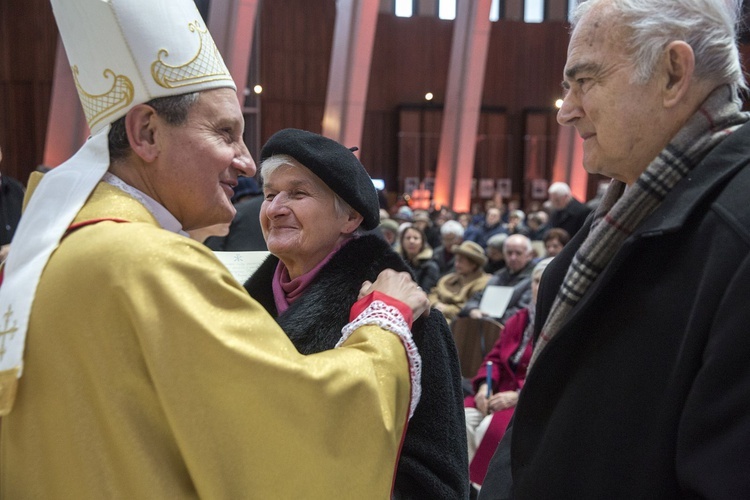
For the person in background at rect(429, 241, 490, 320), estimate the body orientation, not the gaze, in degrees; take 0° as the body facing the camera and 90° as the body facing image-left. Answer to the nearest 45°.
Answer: approximately 45°

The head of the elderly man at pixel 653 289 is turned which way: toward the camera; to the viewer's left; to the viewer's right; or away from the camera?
to the viewer's left

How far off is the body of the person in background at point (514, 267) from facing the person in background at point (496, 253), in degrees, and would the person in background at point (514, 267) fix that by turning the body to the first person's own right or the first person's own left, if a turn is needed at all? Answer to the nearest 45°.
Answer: approximately 135° to the first person's own right

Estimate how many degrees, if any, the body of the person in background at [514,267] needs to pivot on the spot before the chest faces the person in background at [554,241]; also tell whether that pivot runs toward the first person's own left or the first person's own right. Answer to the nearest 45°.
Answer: approximately 180°

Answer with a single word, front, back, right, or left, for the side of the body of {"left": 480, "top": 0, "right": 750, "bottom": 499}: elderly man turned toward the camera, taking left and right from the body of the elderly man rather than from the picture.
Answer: left

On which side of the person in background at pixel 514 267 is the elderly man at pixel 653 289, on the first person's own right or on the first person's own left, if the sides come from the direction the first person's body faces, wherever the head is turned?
on the first person's own left

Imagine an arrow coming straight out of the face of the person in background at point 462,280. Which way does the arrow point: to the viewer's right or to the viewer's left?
to the viewer's left
